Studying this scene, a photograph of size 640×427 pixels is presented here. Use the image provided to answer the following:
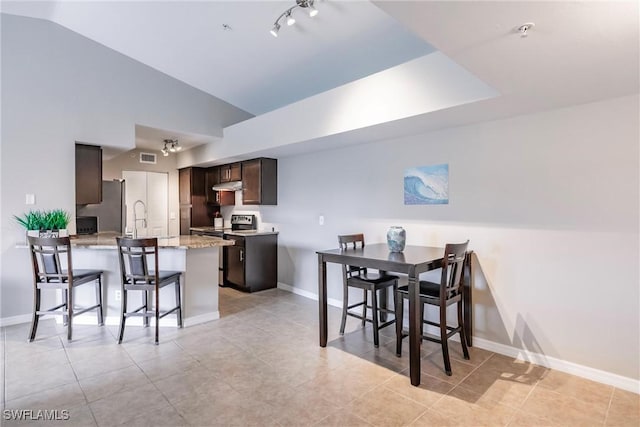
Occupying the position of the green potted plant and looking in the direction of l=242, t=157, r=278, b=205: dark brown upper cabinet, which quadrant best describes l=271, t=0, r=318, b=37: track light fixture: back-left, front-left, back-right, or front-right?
front-right

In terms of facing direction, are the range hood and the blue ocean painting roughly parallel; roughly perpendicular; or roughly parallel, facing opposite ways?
roughly parallel

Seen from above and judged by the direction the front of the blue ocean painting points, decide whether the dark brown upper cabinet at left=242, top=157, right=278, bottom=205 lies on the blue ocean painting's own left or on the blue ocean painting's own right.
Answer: on the blue ocean painting's own right

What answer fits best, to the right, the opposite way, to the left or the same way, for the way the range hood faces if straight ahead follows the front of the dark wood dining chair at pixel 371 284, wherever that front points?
to the right

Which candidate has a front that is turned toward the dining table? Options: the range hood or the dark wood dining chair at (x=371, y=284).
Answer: the dark wood dining chair

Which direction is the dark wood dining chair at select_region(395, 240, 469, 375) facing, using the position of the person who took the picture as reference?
facing away from the viewer and to the left of the viewer

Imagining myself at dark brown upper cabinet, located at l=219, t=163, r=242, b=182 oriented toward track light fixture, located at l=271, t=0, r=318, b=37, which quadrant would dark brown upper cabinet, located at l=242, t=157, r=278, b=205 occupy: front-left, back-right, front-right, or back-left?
front-left

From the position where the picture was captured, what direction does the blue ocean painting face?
facing the viewer and to the left of the viewer

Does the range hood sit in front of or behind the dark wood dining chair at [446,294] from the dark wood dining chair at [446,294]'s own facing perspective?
in front
